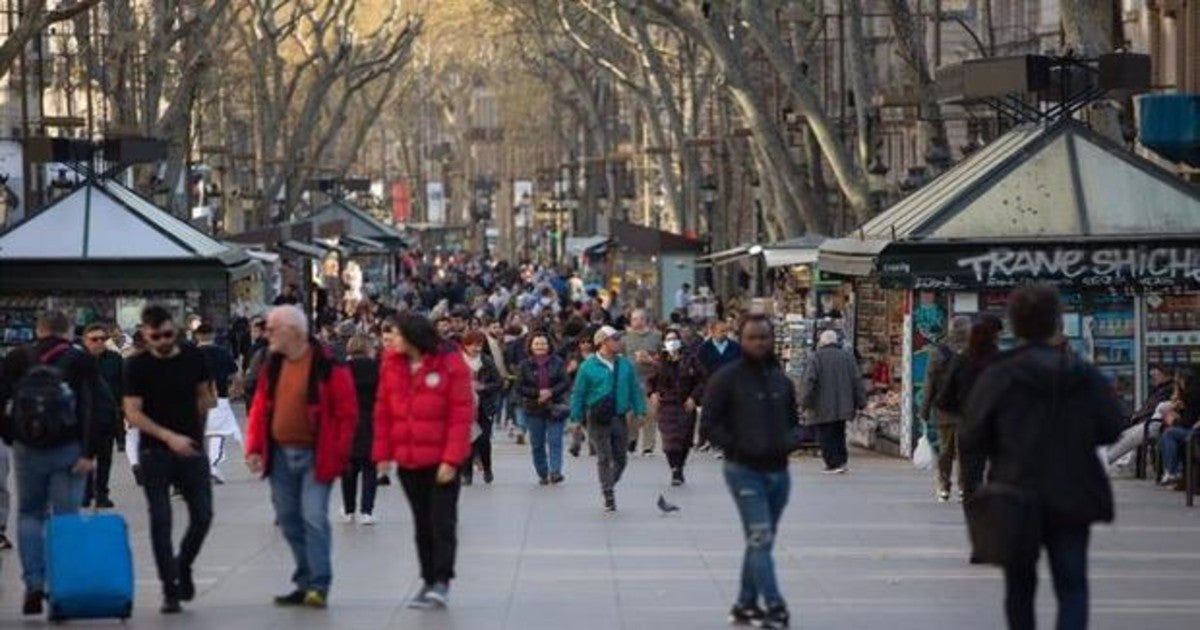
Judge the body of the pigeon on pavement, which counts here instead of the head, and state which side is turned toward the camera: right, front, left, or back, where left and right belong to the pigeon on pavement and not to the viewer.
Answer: left

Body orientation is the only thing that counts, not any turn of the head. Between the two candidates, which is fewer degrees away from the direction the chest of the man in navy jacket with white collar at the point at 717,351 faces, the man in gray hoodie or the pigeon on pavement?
the pigeon on pavement

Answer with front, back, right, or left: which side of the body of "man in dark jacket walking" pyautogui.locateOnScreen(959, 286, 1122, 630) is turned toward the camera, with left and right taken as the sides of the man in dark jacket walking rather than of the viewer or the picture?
back

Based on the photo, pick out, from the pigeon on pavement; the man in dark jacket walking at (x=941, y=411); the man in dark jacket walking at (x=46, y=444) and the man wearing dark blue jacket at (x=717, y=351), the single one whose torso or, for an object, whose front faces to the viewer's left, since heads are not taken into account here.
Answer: the pigeon on pavement

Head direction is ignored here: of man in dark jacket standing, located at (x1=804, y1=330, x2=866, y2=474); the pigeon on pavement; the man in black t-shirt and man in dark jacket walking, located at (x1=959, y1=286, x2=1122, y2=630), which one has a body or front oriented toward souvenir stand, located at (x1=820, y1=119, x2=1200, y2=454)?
man in dark jacket walking, located at (x1=959, y1=286, x2=1122, y2=630)

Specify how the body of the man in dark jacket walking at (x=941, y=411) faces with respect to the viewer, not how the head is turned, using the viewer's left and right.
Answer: facing away from the viewer

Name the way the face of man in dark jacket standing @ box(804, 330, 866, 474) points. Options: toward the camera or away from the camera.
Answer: away from the camera

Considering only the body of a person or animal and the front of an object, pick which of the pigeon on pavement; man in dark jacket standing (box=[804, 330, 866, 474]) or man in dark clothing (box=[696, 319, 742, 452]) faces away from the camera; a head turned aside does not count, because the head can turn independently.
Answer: the man in dark jacket standing

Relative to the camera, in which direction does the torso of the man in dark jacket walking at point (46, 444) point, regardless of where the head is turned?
away from the camera

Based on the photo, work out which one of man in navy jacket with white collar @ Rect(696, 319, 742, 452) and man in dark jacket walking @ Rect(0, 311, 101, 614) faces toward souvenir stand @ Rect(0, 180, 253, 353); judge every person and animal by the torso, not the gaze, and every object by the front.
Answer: the man in dark jacket walking

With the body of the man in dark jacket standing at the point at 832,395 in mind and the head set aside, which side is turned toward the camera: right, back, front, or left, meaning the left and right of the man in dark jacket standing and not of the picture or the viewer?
back

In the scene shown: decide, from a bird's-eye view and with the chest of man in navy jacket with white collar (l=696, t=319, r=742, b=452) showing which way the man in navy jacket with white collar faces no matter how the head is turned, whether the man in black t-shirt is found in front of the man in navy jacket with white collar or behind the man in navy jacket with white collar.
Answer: in front
